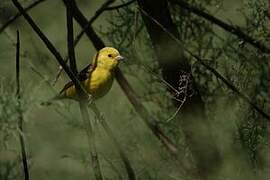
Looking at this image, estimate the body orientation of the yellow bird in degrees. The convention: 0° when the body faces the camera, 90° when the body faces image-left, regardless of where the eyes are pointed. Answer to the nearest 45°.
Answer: approximately 315°

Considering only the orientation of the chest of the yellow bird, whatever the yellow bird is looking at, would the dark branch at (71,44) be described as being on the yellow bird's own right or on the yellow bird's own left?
on the yellow bird's own right
